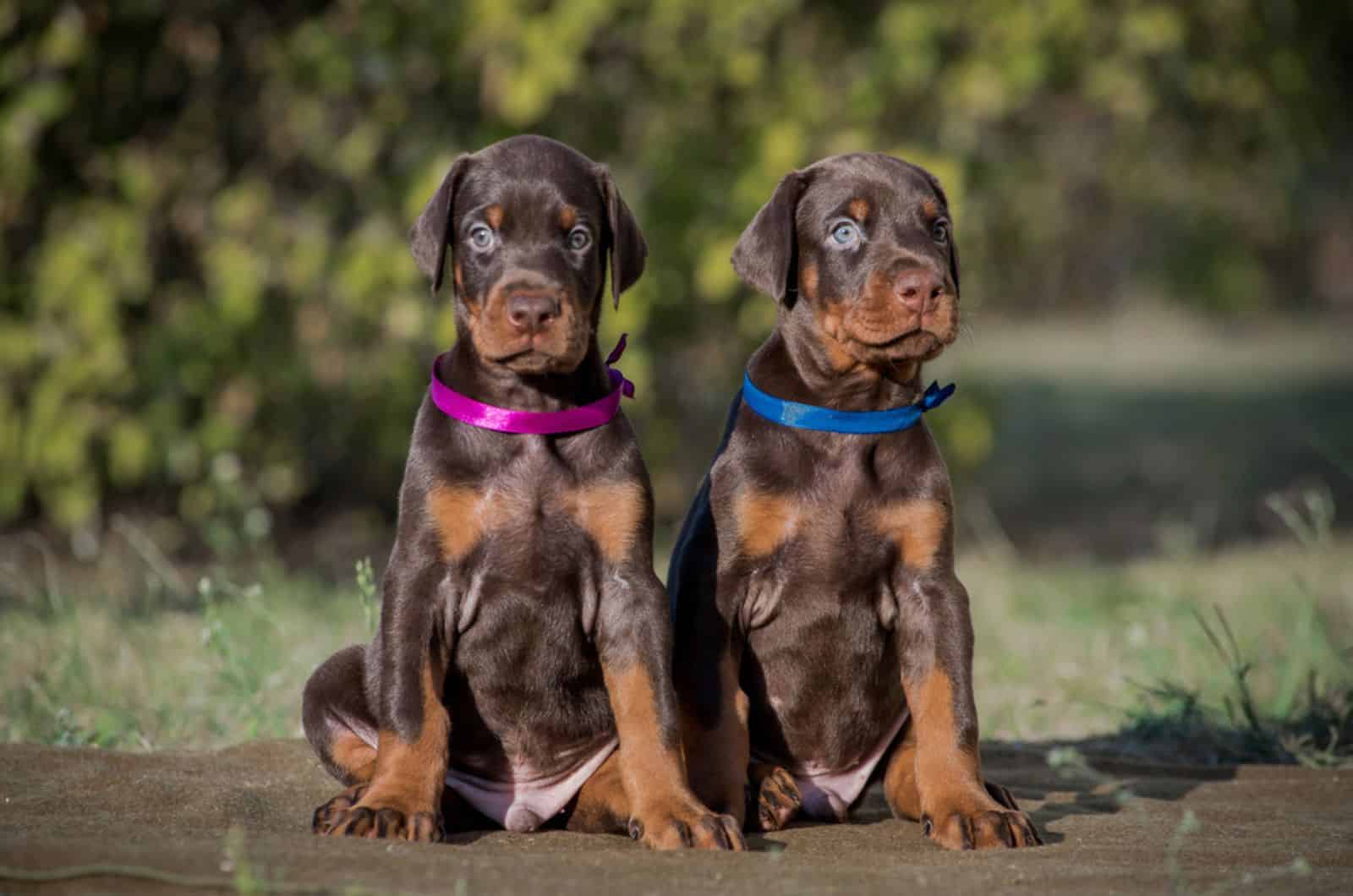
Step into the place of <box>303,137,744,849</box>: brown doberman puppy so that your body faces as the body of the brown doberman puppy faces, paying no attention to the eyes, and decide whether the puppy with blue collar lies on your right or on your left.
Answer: on your left

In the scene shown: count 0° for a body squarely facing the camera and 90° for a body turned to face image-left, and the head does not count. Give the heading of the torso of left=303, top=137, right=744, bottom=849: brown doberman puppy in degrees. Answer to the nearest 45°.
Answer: approximately 0°
